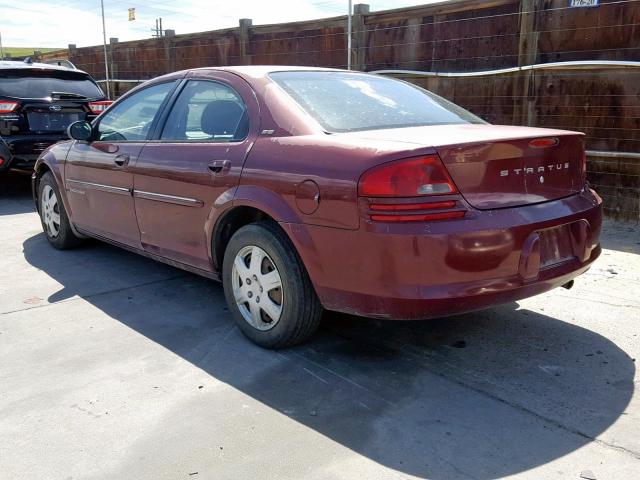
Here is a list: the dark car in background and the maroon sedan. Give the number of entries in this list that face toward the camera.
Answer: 0

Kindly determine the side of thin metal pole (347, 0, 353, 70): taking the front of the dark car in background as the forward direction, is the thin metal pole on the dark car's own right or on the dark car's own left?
on the dark car's own right

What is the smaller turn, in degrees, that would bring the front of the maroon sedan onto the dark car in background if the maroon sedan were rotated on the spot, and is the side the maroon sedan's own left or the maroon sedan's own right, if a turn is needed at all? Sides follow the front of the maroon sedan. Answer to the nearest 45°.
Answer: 0° — it already faces it

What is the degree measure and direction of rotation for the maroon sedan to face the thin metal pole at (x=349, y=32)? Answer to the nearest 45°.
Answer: approximately 45° to its right

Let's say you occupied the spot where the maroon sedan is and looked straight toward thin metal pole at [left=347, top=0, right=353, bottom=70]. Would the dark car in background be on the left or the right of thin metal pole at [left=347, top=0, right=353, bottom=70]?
left

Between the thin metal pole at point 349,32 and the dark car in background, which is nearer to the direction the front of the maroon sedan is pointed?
the dark car in background

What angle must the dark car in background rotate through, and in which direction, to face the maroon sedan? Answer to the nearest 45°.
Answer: approximately 180°

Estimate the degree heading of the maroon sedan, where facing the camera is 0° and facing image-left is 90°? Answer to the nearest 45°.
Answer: approximately 135°

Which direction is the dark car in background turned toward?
away from the camera
